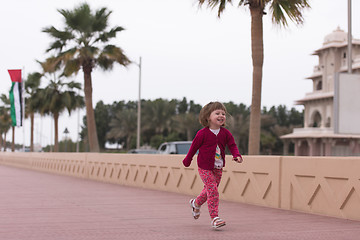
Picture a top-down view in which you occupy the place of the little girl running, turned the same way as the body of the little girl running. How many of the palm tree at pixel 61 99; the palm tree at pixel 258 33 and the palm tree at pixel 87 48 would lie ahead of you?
0

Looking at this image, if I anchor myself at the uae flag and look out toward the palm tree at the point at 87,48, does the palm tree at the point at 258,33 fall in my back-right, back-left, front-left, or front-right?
front-right

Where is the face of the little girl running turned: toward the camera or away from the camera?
toward the camera

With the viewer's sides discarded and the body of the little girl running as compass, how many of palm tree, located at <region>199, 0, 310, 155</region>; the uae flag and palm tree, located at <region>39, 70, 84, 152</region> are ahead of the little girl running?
0

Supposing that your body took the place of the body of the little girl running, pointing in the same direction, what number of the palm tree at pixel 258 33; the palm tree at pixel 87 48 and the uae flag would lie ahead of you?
0

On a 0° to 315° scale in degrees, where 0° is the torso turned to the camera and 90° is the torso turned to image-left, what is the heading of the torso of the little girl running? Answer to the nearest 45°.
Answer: approximately 315°

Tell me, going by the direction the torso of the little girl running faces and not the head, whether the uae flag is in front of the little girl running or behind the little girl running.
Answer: behind

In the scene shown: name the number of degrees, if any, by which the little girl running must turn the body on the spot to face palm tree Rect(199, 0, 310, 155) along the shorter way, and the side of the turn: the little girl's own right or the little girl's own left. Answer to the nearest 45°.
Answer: approximately 135° to the little girl's own left

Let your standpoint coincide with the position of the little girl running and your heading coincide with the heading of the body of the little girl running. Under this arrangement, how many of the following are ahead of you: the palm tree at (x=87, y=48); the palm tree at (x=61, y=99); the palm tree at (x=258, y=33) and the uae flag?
0

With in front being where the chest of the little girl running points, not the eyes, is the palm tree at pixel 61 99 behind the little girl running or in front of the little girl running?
behind
